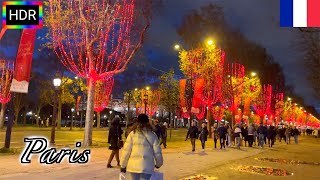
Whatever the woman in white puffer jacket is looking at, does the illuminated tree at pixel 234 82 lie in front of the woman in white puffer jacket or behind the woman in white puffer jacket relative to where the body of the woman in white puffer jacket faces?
in front

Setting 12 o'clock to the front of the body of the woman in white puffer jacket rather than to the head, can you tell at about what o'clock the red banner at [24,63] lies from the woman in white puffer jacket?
The red banner is roughly at 11 o'clock from the woman in white puffer jacket.

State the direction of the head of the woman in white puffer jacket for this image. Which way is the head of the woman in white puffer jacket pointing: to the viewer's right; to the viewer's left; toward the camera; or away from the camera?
away from the camera

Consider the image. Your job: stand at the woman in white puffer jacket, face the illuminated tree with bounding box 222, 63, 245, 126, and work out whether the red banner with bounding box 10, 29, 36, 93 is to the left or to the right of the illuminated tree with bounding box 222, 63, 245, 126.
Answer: left

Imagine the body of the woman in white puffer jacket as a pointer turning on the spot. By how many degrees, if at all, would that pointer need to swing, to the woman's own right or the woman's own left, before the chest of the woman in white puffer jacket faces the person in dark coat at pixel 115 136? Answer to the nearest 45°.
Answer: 0° — they already face them

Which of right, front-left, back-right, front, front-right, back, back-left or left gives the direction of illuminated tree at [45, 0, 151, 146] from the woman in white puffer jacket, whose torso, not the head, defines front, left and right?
front

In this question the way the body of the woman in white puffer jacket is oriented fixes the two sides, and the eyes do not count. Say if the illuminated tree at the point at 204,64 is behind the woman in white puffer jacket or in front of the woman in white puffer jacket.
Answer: in front

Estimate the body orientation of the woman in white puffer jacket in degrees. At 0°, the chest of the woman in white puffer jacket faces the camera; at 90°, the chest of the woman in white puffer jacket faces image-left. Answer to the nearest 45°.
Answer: approximately 180°
